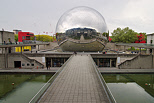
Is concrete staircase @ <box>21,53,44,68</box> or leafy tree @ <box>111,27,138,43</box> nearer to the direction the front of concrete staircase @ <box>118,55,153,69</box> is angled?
the concrete staircase

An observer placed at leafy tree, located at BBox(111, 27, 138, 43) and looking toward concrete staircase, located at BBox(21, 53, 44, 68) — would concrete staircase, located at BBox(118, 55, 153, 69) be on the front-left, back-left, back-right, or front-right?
front-left

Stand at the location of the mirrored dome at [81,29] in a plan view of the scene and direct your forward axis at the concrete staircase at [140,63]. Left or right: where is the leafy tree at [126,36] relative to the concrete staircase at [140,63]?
left

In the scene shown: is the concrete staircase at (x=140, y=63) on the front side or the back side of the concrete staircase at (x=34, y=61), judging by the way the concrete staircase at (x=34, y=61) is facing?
on the front side
